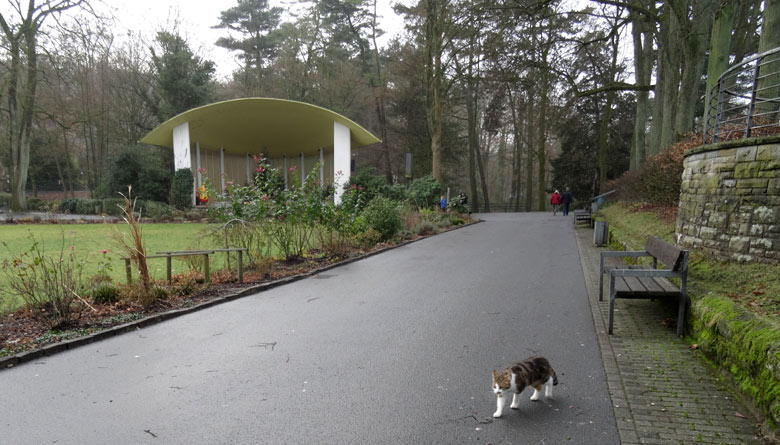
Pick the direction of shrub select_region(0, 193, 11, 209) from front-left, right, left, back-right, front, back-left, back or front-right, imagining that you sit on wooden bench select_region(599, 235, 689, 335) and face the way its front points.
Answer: front

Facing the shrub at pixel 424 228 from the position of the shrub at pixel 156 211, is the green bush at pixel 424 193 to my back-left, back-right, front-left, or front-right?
front-left

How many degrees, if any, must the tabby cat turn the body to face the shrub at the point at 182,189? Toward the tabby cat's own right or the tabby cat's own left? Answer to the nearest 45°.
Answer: approximately 90° to the tabby cat's own right

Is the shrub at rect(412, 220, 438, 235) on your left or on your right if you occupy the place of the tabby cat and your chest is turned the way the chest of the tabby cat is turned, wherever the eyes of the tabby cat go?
on your right

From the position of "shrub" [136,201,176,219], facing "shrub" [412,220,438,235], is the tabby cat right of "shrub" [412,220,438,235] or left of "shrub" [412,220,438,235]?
right

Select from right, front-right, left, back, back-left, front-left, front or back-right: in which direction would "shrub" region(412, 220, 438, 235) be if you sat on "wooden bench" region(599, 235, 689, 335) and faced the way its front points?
front-right

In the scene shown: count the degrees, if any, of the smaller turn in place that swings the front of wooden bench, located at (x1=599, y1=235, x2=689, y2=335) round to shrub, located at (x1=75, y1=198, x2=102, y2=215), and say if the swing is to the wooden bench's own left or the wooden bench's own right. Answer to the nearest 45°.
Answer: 0° — it already faces it

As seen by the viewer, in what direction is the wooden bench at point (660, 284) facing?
to the viewer's left

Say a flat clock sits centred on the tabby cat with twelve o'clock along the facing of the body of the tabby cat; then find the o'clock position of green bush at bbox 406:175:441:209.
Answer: The green bush is roughly at 4 o'clock from the tabby cat.

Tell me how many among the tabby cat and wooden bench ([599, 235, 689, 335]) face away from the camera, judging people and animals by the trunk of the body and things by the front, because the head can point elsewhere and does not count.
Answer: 0

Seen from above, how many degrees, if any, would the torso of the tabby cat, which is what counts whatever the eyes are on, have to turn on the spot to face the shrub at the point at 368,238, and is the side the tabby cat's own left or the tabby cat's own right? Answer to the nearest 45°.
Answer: approximately 90° to the tabby cat's own right

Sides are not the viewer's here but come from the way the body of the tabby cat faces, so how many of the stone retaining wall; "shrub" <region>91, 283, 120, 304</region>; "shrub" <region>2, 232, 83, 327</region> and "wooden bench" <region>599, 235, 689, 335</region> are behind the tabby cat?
2

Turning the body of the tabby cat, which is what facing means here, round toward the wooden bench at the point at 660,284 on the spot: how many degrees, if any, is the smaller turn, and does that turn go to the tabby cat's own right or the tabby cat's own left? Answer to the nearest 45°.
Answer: approximately 180°

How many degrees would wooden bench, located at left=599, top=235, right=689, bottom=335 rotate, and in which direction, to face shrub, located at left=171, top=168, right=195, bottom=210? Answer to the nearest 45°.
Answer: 0° — it already faces it
